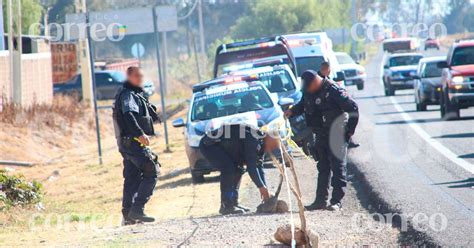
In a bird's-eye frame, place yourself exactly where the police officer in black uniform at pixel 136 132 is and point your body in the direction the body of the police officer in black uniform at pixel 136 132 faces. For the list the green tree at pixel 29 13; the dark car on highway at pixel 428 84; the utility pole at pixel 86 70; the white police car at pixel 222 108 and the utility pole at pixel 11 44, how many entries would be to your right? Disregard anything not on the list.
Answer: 0

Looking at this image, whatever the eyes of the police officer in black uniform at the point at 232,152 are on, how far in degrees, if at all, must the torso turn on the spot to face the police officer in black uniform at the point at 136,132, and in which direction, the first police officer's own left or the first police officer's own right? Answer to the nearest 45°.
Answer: approximately 135° to the first police officer's own right

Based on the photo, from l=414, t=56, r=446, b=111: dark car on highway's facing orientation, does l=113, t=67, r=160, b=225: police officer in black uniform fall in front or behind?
in front

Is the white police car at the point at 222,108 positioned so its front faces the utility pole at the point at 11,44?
no

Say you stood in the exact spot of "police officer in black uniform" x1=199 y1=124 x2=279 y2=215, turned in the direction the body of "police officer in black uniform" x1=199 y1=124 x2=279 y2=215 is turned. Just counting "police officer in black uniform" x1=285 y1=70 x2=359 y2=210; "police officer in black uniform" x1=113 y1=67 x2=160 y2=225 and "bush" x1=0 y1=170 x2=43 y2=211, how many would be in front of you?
1

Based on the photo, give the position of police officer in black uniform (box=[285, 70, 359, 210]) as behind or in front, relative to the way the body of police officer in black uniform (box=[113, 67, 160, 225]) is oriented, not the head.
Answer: in front

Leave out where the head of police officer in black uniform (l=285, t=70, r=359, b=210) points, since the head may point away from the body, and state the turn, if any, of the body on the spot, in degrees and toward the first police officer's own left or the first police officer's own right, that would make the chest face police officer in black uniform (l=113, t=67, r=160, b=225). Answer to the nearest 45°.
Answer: approximately 45° to the first police officer's own right

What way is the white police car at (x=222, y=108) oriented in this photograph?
toward the camera

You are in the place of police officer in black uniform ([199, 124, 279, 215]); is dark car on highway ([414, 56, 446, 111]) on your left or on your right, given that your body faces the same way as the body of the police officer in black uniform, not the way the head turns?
on your left

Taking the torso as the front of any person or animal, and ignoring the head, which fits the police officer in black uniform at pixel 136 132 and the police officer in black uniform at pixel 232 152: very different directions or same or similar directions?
same or similar directions

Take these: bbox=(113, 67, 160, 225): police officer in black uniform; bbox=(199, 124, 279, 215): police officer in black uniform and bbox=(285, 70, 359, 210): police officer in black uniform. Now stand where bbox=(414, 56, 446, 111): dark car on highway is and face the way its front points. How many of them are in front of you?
3

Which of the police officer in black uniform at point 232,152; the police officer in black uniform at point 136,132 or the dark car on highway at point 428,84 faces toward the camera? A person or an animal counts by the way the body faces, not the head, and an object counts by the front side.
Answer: the dark car on highway

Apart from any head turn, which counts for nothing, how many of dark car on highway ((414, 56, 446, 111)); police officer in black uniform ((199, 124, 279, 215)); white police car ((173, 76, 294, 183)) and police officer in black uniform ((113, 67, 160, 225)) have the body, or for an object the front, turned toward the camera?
2

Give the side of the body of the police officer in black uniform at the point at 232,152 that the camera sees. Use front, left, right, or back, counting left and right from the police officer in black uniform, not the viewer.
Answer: right
